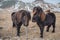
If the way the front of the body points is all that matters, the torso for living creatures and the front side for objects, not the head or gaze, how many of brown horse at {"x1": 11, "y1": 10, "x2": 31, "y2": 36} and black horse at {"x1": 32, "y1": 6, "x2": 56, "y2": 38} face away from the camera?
0

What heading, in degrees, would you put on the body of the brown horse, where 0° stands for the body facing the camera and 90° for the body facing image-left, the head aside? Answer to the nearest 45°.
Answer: approximately 315°
